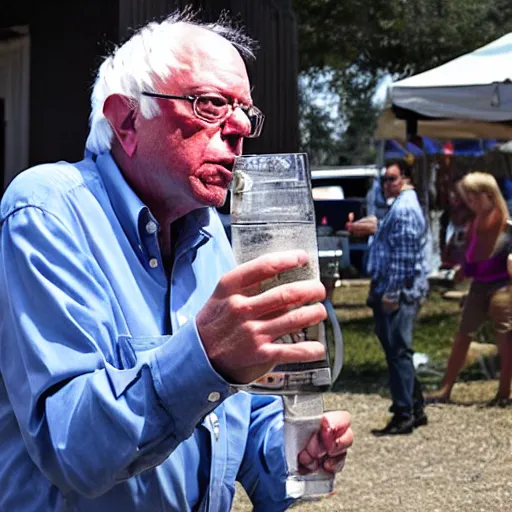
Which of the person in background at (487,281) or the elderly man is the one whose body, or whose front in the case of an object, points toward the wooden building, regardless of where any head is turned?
the person in background

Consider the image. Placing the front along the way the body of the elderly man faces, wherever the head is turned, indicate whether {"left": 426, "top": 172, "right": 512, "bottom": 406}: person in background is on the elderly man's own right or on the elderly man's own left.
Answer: on the elderly man's own left

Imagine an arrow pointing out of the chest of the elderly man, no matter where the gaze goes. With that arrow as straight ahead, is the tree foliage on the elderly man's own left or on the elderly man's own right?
on the elderly man's own left

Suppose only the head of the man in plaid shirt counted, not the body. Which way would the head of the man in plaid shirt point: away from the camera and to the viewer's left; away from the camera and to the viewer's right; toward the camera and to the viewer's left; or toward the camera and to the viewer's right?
toward the camera and to the viewer's left

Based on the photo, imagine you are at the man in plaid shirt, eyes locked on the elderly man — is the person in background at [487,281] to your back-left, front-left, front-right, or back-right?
back-left

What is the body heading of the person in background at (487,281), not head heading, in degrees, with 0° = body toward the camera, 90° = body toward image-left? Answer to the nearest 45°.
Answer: approximately 45°

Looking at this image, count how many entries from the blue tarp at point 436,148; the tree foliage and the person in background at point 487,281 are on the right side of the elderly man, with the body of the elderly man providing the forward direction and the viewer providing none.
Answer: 0

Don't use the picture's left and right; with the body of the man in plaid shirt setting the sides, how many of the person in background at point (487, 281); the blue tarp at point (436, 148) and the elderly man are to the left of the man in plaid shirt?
1
